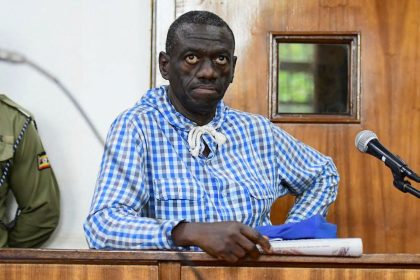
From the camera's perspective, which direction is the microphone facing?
to the viewer's left

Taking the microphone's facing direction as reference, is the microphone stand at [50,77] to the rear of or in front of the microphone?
in front

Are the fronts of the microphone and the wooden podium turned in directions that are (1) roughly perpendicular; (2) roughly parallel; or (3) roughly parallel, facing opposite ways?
roughly perpendicular

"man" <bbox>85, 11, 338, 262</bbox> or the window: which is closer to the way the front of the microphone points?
the man

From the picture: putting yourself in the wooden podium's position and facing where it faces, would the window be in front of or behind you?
behind
